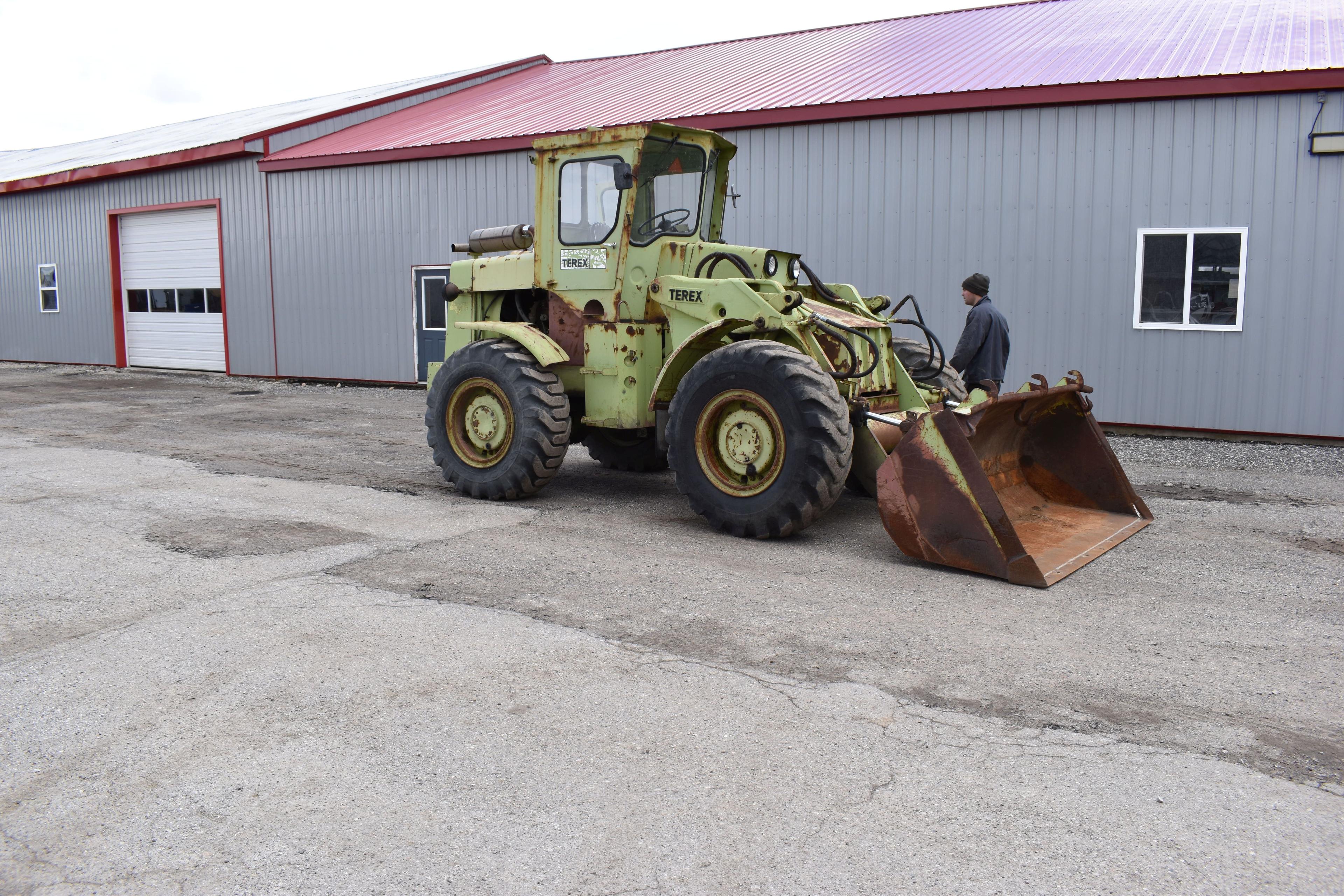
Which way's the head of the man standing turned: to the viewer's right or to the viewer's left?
to the viewer's left

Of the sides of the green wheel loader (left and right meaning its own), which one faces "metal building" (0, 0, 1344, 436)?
left

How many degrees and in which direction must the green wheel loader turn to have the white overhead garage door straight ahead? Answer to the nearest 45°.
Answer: approximately 180°

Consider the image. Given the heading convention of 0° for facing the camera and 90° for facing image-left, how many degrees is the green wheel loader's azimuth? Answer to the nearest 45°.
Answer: approximately 315°
